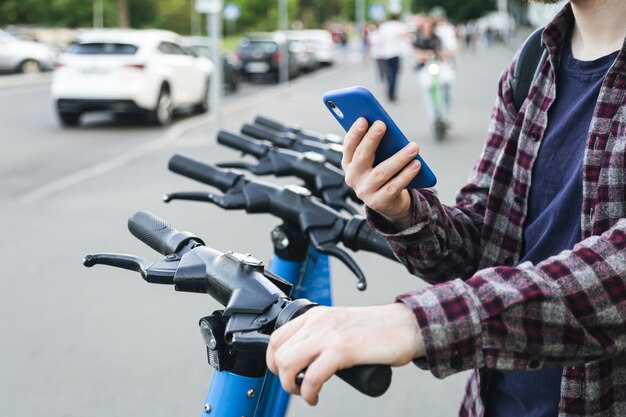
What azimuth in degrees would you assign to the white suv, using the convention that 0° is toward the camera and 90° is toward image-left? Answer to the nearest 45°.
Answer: approximately 225°

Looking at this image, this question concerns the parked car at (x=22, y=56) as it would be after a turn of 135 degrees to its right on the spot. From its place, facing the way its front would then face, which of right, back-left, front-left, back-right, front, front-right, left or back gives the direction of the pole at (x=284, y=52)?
left

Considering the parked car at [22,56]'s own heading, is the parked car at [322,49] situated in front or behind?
in front

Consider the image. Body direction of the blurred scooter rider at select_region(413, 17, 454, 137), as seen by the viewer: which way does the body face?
toward the camera

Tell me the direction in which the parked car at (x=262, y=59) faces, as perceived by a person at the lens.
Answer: facing away from the viewer and to the right of the viewer

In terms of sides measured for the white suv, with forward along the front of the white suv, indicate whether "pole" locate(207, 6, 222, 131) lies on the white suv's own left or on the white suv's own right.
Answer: on the white suv's own right

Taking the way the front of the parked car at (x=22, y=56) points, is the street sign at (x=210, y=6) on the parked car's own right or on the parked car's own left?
on the parked car's own right
